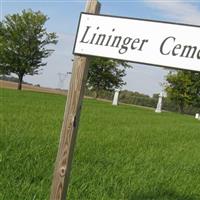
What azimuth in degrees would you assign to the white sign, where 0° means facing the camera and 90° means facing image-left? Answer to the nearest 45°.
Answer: approximately 0°

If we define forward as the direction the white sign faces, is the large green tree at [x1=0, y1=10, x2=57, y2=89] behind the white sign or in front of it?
behind

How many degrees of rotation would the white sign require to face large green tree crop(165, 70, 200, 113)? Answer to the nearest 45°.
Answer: approximately 180°
